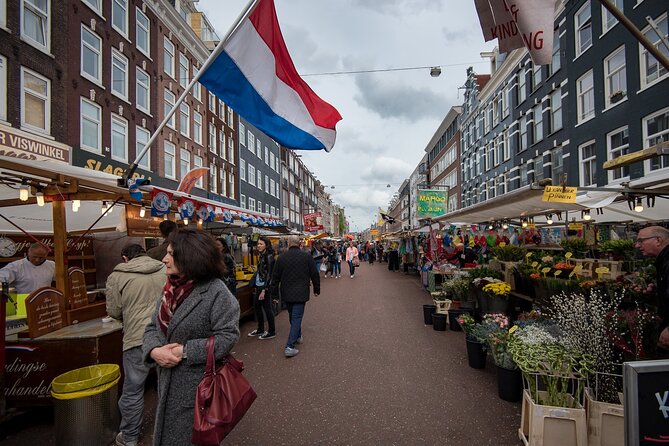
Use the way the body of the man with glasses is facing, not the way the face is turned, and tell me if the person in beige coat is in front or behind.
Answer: in front

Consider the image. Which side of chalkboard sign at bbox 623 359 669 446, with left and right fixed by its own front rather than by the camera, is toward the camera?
front

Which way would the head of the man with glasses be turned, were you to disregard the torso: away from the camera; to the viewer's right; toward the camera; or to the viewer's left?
to the viewer's left

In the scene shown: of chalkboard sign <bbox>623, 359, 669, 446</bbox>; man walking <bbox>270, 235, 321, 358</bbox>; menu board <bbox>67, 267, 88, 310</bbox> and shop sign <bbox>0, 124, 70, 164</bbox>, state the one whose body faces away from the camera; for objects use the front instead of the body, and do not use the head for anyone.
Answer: the man walking

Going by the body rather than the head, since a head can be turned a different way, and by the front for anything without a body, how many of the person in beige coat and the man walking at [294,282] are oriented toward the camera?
0

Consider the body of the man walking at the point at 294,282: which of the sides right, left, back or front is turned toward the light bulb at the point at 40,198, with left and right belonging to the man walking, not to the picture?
left

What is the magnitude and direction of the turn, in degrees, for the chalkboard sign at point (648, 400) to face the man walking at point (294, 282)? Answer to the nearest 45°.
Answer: approximately 135° to its right

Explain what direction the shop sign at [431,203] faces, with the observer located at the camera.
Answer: facing the viewer

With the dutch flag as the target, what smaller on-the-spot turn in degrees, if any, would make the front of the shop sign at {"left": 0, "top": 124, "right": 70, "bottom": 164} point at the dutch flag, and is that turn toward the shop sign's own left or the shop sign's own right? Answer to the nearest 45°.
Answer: approximately 45° to the shop sign's own right

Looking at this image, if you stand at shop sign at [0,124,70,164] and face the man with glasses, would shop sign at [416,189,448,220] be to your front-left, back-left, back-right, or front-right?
front-left

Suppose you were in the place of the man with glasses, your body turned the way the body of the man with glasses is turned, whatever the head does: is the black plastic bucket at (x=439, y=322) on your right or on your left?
on your right

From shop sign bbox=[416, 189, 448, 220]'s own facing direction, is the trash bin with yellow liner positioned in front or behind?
in front

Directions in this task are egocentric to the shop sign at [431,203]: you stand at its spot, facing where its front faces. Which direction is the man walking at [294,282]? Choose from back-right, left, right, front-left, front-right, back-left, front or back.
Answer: front

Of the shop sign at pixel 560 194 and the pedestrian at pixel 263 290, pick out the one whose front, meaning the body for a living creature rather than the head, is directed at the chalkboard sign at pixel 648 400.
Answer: the shop sign
